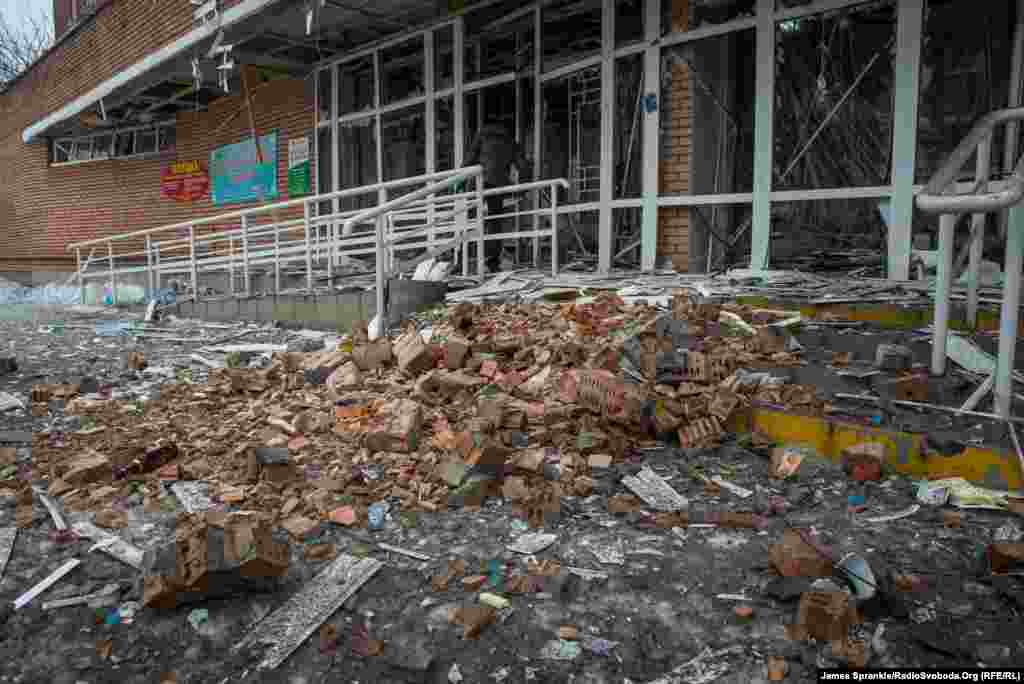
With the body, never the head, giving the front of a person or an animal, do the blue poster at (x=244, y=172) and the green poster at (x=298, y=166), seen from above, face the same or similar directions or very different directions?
same or similar directions

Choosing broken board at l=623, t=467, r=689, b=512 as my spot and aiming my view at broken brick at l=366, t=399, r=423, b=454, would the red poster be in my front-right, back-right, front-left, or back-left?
front-right

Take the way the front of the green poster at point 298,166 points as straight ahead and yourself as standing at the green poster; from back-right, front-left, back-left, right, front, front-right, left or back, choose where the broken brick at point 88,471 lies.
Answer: front-left

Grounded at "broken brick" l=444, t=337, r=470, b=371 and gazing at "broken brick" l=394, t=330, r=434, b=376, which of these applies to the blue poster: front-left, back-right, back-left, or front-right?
front-right

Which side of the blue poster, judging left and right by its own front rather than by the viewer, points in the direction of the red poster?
right

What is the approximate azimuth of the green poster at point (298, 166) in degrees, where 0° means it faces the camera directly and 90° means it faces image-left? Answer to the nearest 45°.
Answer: approximately 45°

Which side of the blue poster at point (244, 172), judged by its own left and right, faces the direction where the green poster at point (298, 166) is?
left

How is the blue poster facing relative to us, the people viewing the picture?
facing the viewer and to the left of the viewer

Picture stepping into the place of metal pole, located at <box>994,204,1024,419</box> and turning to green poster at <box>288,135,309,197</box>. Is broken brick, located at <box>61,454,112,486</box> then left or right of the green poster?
left
